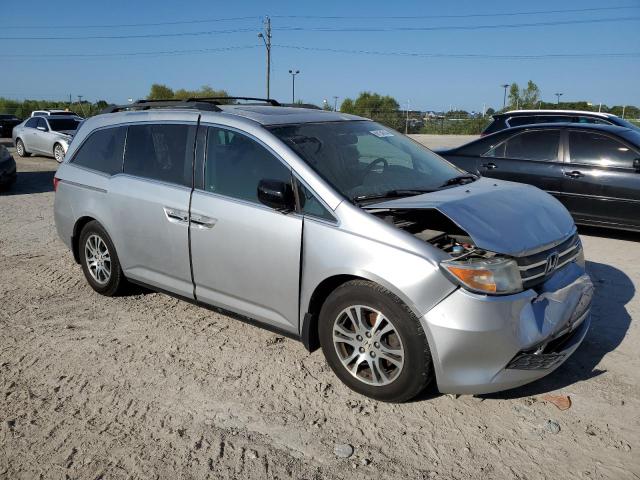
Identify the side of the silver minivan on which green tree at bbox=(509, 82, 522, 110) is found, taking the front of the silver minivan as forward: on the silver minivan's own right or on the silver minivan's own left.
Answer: on the silver minivan's own left

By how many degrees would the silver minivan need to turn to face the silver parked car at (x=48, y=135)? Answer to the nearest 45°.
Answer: approximately 180°

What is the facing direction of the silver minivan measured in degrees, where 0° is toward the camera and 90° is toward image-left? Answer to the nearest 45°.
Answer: approximately 315°

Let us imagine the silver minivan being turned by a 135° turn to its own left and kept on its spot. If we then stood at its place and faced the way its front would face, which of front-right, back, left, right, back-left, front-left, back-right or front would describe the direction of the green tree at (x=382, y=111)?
front

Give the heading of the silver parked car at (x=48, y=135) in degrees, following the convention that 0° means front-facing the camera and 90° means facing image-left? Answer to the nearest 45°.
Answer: approximately 315°
